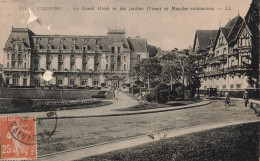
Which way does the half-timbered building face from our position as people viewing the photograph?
facing the viewer and to the left of the viewer

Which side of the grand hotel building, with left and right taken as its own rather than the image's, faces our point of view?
front

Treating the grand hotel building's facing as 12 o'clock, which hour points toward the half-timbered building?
The half-timbered building is roughly at 9 o'clock from the grand hotel building.

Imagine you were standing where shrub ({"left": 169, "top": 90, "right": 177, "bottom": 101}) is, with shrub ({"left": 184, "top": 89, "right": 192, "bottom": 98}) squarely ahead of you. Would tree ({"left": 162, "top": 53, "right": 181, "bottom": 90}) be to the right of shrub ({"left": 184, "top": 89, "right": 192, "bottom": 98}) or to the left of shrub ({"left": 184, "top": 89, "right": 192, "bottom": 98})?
left

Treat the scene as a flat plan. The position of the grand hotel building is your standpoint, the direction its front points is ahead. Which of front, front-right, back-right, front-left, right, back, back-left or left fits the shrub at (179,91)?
left

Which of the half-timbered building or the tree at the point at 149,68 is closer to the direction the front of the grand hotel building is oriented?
the half-timbered building

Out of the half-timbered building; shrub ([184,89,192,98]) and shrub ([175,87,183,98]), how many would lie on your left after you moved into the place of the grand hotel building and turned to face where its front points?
3

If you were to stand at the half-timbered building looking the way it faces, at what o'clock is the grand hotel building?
The grand hotel building is roughly at 12 o'clock from the half-timbered building.

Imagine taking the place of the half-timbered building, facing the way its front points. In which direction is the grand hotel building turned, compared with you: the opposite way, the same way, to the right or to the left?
to the left
